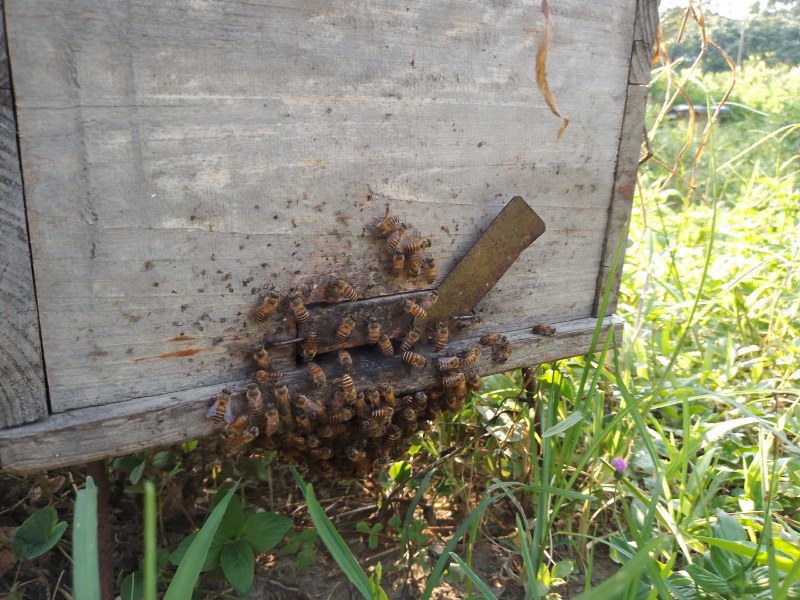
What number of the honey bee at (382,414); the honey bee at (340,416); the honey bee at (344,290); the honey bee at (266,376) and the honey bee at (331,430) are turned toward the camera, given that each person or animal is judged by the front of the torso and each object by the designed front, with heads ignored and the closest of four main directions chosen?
0

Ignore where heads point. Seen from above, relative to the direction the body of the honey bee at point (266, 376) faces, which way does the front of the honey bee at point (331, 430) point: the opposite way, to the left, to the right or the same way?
the same way

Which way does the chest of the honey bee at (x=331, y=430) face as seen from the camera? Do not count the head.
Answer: to the viewer's left

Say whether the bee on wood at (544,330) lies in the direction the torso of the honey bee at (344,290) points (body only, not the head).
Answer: no

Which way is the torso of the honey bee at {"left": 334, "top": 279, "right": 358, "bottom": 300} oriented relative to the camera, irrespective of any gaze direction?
to the viewer's left

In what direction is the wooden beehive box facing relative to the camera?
toward the camera

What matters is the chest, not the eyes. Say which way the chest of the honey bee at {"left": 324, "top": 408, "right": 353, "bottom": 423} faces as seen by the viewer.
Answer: to the viewer's right

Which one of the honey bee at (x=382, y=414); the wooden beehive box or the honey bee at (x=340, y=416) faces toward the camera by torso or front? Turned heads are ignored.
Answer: the wooden beehive box

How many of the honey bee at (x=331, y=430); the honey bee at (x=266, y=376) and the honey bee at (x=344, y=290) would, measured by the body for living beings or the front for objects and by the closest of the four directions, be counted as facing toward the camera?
0
